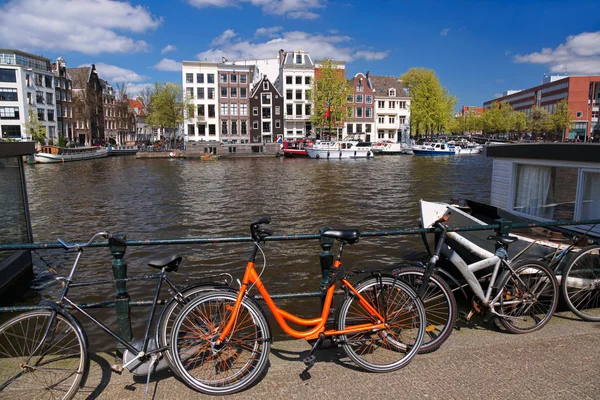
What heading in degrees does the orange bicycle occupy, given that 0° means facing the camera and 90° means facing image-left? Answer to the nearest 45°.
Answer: approximately 90°

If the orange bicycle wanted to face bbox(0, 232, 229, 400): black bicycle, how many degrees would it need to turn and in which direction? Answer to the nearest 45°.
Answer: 0° — it already faces it
